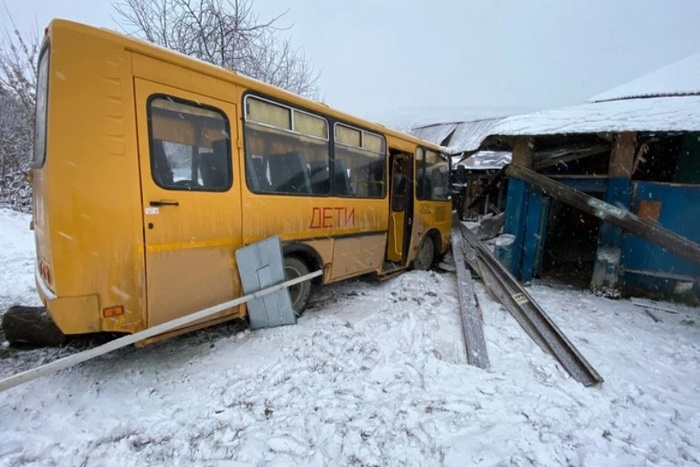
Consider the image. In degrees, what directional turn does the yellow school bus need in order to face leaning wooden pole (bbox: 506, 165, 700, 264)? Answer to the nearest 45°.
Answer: approximately 45° to its right

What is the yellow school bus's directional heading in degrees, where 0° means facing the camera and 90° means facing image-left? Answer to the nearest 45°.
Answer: approximately 225°

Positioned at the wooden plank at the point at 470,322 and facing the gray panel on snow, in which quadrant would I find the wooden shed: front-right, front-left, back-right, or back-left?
back-right

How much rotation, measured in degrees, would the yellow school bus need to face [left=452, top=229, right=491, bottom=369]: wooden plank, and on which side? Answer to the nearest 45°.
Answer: approximately 45° to its right

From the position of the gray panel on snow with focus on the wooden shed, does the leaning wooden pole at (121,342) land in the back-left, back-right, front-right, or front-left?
back-right

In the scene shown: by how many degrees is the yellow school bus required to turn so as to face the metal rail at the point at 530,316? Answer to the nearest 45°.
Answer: approximately 45° to its right
